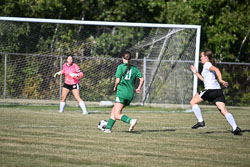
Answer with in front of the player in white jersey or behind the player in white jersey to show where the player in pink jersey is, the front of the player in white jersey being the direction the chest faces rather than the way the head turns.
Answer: in front

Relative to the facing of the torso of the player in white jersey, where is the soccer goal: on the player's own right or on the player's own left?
on the player's own right

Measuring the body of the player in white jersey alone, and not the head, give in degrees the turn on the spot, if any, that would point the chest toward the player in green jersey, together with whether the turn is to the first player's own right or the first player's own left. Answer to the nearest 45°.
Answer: approximately 45° to the first player's own left

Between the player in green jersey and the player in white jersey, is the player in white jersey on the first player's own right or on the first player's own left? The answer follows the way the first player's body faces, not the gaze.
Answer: on the first player's own right

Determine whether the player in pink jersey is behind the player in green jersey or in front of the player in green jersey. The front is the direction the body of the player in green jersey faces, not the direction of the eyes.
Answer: in front

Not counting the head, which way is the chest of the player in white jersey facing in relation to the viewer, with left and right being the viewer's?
facing to the left of the viewer

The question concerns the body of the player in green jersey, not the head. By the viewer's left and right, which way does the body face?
facing away from the viewer and to the left of the viewer

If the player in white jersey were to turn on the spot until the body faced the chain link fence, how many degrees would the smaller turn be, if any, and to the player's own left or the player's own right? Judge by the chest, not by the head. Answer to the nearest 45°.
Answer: approximately 45° to the player's own right
